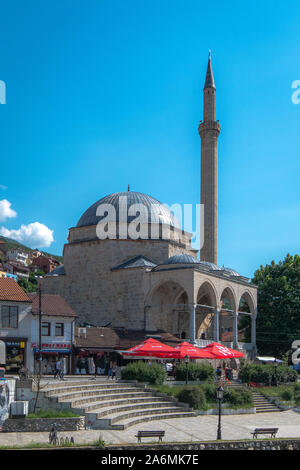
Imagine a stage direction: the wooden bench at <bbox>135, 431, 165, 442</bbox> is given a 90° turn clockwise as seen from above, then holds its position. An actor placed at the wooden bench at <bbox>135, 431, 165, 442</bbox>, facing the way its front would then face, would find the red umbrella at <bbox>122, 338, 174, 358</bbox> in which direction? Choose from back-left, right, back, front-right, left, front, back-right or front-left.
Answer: right

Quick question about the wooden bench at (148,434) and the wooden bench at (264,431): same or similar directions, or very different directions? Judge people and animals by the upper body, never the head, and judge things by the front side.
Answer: same or similar directions

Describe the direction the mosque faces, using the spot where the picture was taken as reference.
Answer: facing the viewer and to the right of the viewer

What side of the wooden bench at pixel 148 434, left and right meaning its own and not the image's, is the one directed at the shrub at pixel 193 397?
back

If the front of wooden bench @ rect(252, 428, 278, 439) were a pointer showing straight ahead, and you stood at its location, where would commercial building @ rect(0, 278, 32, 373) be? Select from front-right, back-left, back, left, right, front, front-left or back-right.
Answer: back-right

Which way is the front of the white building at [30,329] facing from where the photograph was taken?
facing the viewer

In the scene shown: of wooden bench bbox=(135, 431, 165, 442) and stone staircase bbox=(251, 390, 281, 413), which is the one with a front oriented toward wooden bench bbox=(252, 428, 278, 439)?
the stone staircase
